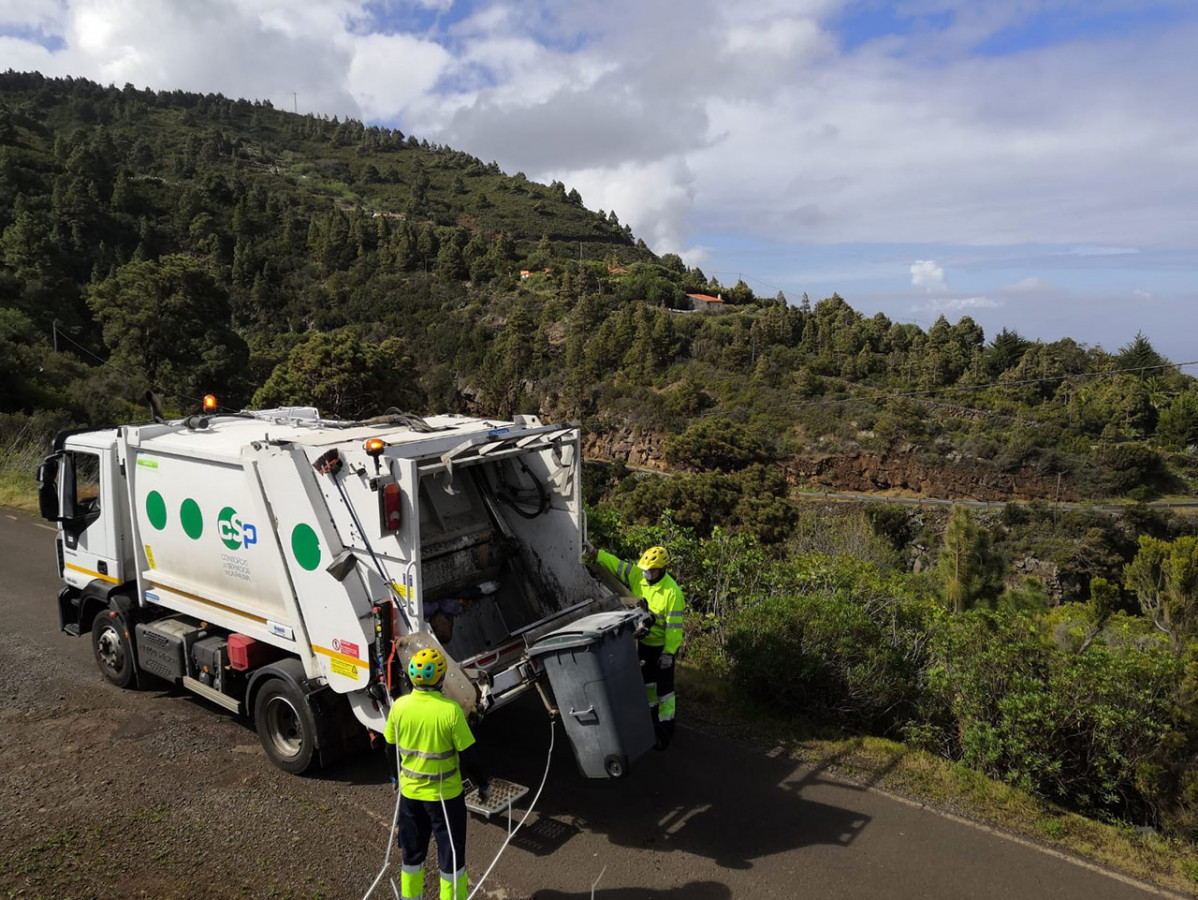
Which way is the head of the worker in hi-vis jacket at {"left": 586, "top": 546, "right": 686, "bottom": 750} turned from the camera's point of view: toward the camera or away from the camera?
toward the camera

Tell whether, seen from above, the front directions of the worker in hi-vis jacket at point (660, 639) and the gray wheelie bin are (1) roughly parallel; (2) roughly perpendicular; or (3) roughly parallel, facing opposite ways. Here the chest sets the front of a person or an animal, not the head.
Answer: roughly perpendicular

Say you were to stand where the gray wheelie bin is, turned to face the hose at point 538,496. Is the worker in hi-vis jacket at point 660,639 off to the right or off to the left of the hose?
right

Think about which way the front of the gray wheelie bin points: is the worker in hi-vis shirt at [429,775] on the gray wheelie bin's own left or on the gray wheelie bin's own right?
on the gray wheelie bin's own left

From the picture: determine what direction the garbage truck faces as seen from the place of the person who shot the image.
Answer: facing away from the viewer and to the left of the viewer

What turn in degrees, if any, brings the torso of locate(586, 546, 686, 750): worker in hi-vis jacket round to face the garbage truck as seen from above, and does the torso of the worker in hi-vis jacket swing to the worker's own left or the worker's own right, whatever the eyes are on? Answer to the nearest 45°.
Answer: approximately 45° to the worker's own right

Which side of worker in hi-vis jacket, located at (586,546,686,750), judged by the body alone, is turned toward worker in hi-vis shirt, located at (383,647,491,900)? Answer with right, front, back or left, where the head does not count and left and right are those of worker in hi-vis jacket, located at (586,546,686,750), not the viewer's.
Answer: front

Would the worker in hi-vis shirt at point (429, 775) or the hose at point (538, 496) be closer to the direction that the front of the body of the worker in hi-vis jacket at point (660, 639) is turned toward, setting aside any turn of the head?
the worker in hi-vis shirt

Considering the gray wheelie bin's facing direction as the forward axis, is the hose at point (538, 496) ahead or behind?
ahead

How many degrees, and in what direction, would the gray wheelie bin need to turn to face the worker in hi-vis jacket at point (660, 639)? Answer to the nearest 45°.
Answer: approximately 90° to its right

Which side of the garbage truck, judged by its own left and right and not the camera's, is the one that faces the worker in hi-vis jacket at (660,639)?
back

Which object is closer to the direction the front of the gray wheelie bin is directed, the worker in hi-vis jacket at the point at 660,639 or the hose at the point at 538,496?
the hose

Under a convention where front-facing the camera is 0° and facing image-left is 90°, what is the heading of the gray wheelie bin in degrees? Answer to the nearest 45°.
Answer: approximately 135°

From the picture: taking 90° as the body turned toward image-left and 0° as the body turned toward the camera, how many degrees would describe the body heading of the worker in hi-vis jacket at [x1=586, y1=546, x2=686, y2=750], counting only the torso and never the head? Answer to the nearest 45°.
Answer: approximately 45°
